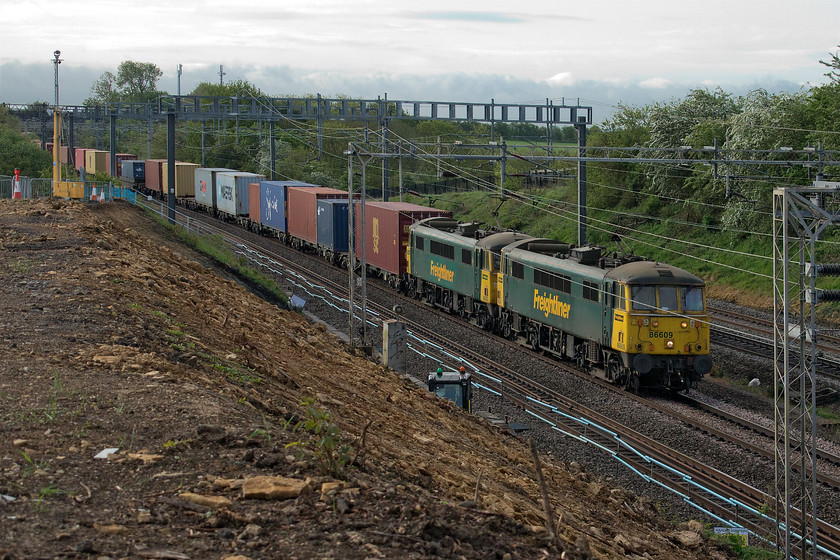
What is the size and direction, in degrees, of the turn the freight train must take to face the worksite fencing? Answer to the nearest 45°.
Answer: approximately 180°

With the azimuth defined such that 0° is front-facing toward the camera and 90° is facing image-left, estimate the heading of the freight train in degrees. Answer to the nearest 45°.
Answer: approximately 315°

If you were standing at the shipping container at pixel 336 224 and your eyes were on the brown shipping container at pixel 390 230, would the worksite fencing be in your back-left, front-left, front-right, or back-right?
back-right
